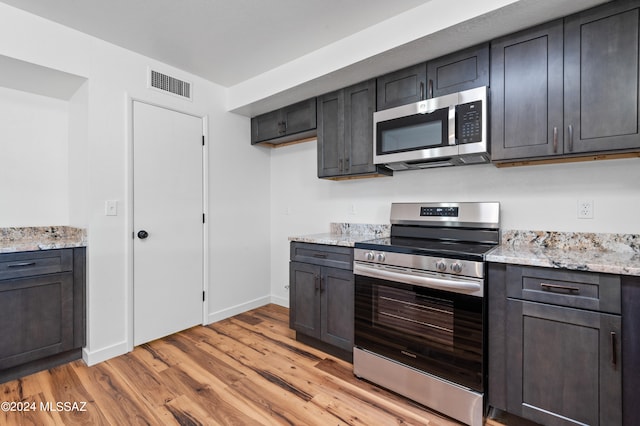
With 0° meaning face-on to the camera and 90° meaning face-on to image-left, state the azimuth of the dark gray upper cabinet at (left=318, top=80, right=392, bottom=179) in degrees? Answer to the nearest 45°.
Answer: approximately 45°

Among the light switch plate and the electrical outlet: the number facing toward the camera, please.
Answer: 2

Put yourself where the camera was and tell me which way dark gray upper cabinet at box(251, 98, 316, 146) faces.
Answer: facing the viewer and to the left of the viewer

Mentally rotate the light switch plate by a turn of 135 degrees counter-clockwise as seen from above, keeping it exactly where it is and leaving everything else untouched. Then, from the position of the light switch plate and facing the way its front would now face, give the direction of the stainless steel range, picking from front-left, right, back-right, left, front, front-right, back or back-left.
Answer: right

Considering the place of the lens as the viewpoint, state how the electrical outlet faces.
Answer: facing the viewer

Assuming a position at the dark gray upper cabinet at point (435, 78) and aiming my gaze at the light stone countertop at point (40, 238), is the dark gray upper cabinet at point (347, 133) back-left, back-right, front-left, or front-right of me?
front-right

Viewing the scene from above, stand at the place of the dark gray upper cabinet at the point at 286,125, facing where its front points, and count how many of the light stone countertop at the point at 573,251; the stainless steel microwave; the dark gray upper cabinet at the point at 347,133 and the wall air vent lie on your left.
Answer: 3

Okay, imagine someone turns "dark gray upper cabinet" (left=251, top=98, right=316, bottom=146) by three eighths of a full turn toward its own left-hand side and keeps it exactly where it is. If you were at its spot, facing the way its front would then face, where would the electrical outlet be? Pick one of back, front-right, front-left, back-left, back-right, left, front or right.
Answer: front-right

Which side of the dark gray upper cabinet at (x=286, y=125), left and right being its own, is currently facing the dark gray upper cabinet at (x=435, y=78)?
left

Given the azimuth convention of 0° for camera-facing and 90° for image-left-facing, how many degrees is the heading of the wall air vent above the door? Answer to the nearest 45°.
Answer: approximately 315°

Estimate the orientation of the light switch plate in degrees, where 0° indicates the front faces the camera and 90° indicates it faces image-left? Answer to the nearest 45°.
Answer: approximately 0°

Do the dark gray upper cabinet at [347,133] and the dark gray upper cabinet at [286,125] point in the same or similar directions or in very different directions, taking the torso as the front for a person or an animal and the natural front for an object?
same or similar directions
